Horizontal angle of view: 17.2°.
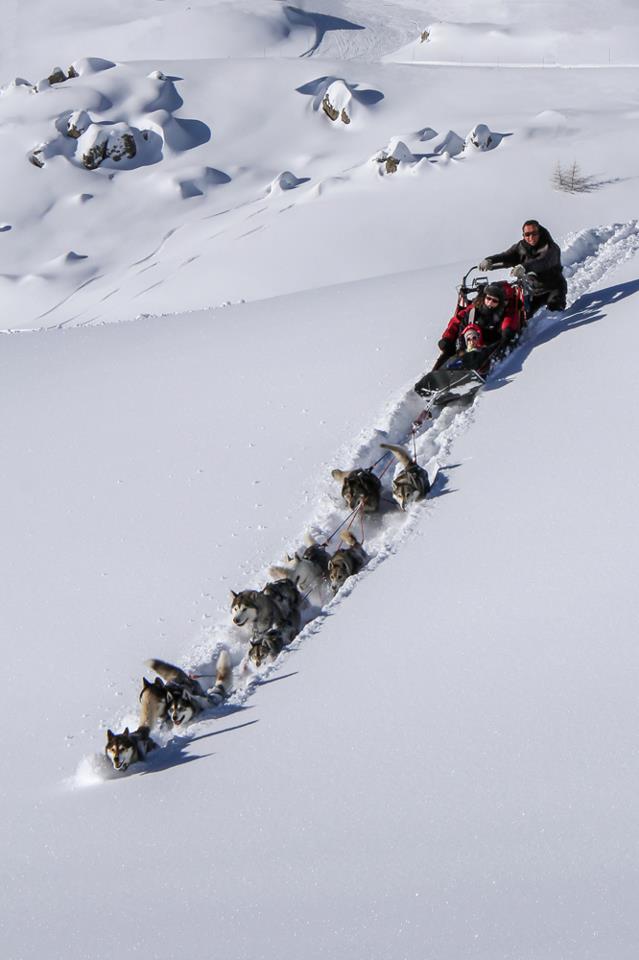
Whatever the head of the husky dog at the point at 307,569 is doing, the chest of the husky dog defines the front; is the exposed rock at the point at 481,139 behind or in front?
behind

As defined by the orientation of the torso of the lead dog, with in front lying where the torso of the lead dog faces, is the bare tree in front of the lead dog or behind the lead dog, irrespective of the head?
behind

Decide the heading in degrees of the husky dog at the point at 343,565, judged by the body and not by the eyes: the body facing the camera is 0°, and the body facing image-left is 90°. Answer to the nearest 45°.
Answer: approximately 45°

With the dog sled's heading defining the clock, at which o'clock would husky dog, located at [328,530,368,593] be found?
The husky dog is roughly at 11 o'clock from the dog sled.

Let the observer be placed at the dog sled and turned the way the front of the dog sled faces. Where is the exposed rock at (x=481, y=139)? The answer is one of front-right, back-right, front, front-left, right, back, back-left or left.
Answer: back-right

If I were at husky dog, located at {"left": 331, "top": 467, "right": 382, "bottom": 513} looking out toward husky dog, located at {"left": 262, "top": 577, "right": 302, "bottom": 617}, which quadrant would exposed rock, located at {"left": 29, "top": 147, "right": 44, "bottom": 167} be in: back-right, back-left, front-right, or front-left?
back-right

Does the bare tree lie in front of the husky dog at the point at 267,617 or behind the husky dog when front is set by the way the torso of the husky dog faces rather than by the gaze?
behind

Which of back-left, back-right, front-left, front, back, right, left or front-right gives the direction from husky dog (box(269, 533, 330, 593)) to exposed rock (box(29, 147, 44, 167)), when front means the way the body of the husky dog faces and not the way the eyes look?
back-right

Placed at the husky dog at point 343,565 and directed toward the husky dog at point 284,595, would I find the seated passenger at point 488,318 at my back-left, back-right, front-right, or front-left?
back-right
